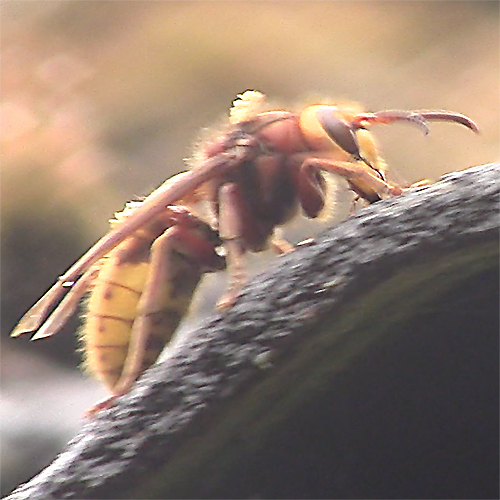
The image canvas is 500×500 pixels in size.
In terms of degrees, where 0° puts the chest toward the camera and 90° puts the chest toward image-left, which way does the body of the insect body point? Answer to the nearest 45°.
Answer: approximately 270°
